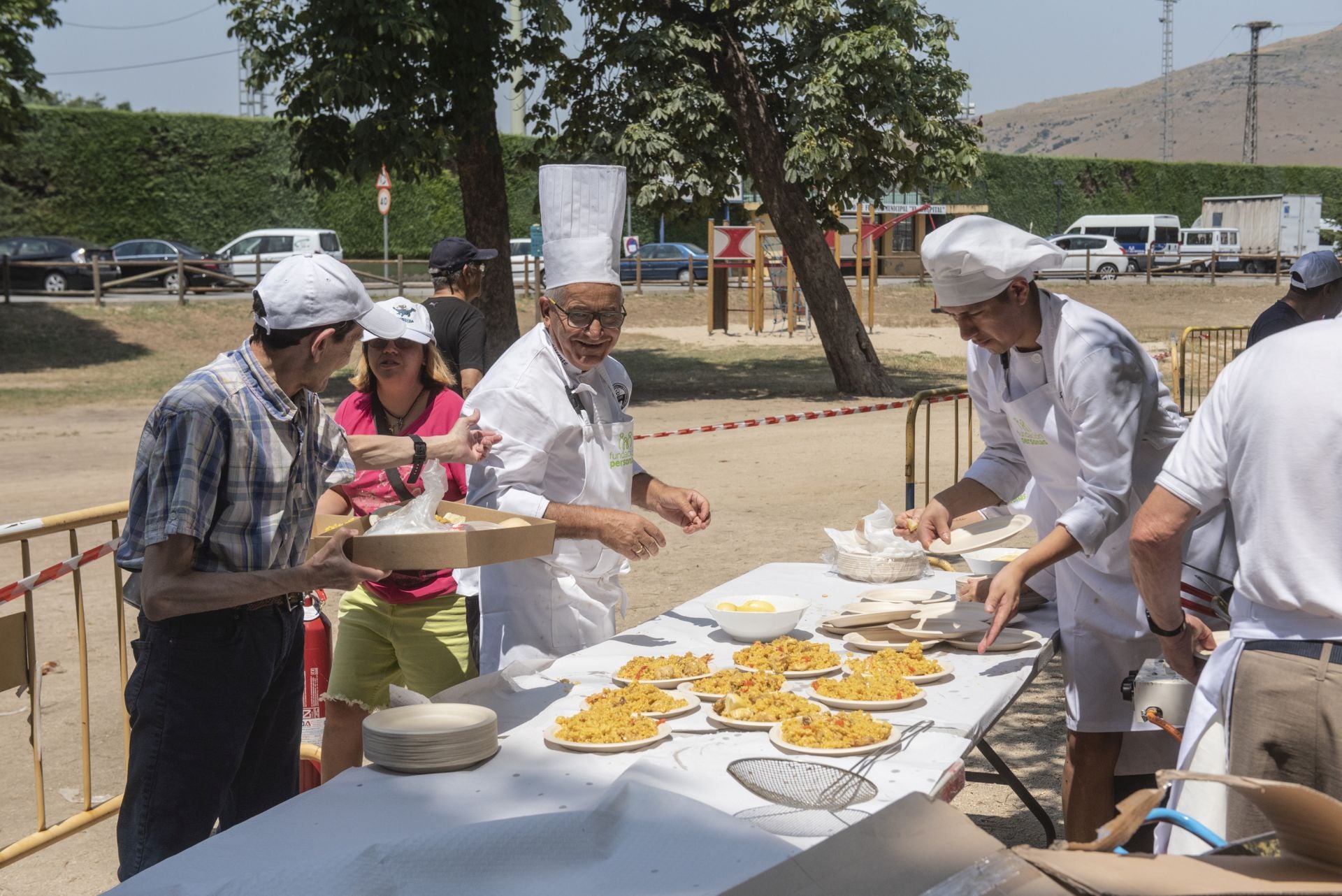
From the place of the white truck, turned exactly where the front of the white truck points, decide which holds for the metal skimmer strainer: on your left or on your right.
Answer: on your left

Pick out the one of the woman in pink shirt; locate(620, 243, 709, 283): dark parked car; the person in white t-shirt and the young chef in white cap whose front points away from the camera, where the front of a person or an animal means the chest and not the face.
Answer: the person in white t-shirt

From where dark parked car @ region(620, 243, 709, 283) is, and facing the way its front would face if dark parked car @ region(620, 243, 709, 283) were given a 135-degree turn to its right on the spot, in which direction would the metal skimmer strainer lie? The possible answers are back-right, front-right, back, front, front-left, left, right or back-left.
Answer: back-right

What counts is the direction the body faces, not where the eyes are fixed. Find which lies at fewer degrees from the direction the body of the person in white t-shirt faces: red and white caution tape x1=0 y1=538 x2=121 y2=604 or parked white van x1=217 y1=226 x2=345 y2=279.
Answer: the parked white van

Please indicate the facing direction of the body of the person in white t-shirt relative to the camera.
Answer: away from the camera

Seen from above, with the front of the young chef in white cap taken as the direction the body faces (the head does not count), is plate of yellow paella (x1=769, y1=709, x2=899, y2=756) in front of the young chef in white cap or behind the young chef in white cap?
in front

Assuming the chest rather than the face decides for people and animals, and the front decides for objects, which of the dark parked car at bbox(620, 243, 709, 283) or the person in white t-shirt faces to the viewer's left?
the dark parked car

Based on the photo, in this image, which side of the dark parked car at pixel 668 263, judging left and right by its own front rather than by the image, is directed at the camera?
left

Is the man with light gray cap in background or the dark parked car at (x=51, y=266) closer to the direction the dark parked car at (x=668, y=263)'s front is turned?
the dark parked car

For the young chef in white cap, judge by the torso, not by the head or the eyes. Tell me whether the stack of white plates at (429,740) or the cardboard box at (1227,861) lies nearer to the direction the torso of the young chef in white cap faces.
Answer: the stack of white plates

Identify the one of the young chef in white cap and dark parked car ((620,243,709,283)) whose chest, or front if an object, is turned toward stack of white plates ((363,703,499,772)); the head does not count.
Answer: the young chef in white cap

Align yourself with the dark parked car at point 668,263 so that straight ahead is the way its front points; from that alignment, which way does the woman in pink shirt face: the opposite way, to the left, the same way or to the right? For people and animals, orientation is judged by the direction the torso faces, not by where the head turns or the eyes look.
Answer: to the left
